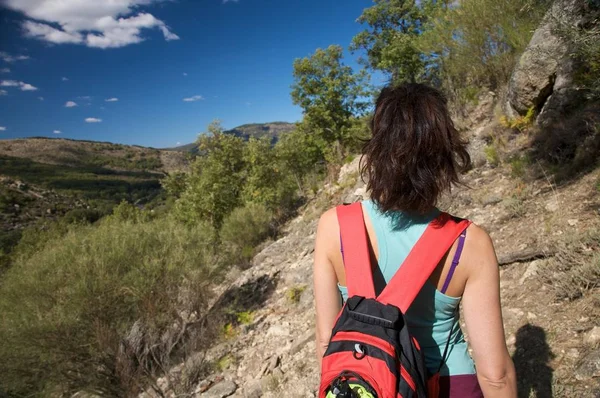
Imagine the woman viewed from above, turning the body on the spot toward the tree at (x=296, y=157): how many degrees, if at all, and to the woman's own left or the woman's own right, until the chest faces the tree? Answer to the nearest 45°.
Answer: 0° — they already face it

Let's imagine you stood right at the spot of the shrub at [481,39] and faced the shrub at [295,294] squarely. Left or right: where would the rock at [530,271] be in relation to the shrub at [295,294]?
left

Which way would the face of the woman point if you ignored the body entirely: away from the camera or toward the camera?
away from the camera

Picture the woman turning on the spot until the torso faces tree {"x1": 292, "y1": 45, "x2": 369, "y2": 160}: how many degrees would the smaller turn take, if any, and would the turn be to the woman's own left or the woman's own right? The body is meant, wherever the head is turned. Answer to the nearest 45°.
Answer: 0° — they already face it

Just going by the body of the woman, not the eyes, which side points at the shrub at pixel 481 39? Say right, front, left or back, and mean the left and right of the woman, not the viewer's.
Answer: front

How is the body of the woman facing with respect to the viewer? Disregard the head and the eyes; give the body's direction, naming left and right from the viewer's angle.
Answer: facing away from the viewer

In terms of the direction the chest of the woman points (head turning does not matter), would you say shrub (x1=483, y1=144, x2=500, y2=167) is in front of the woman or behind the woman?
in front

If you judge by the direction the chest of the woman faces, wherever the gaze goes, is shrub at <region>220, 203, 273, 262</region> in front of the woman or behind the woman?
in front

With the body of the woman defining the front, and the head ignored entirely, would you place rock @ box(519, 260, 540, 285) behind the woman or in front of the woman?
in front
